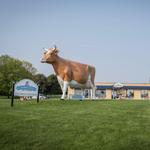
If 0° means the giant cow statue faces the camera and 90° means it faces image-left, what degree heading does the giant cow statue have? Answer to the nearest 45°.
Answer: approximately 90°
